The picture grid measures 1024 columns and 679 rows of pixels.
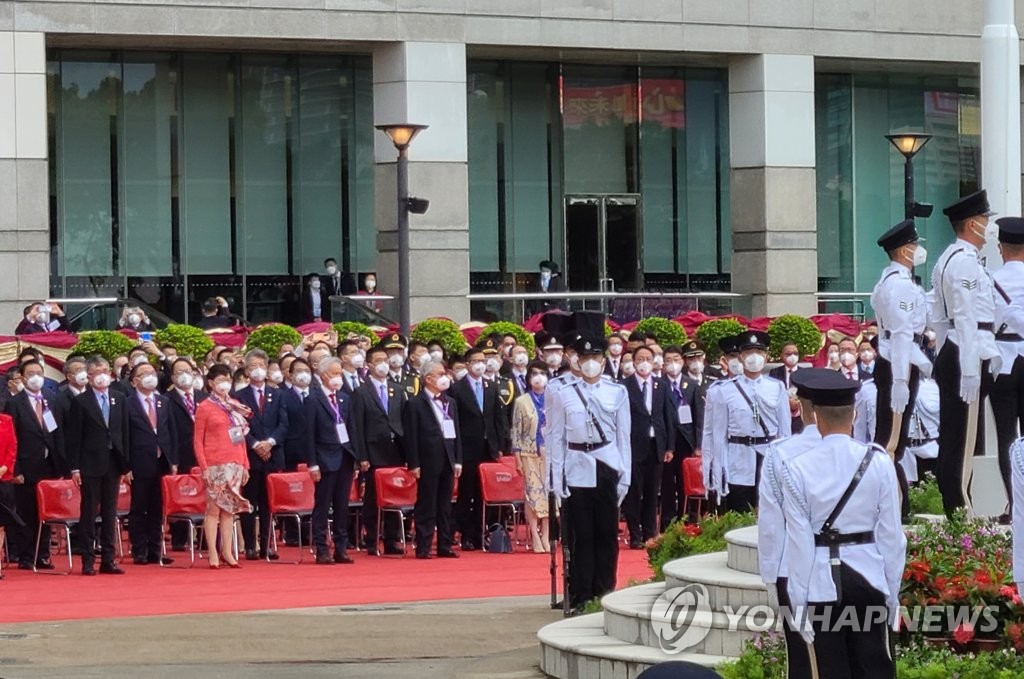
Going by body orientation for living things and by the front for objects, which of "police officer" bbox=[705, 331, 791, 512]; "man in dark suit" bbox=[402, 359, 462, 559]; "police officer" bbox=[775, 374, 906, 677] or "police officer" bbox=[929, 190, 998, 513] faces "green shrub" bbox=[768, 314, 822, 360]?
"police officer" bbox=[775, 374, 906, 677]

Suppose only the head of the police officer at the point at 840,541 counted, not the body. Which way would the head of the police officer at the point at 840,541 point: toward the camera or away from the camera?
away from the camera

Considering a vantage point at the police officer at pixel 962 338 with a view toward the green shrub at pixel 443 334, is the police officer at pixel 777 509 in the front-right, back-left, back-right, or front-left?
back-left

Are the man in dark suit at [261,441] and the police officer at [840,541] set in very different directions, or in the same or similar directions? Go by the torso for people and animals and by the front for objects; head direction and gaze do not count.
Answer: very different directions

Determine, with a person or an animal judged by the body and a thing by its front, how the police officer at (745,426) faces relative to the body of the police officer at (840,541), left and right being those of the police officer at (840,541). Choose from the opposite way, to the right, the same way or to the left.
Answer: the opposite way

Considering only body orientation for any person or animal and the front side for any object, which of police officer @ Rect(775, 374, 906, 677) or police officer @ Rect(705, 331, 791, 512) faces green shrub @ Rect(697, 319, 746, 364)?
police officer @ Rect(775, 374, 906, 677)

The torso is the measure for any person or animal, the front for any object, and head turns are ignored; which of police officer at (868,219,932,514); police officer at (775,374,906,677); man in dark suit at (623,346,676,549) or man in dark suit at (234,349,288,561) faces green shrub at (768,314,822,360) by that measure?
police officer at (775,374,906,677)

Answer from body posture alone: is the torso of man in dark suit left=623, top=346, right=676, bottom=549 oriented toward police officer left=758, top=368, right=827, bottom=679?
yes

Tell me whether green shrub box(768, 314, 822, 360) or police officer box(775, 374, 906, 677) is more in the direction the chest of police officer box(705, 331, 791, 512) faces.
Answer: the police officer
